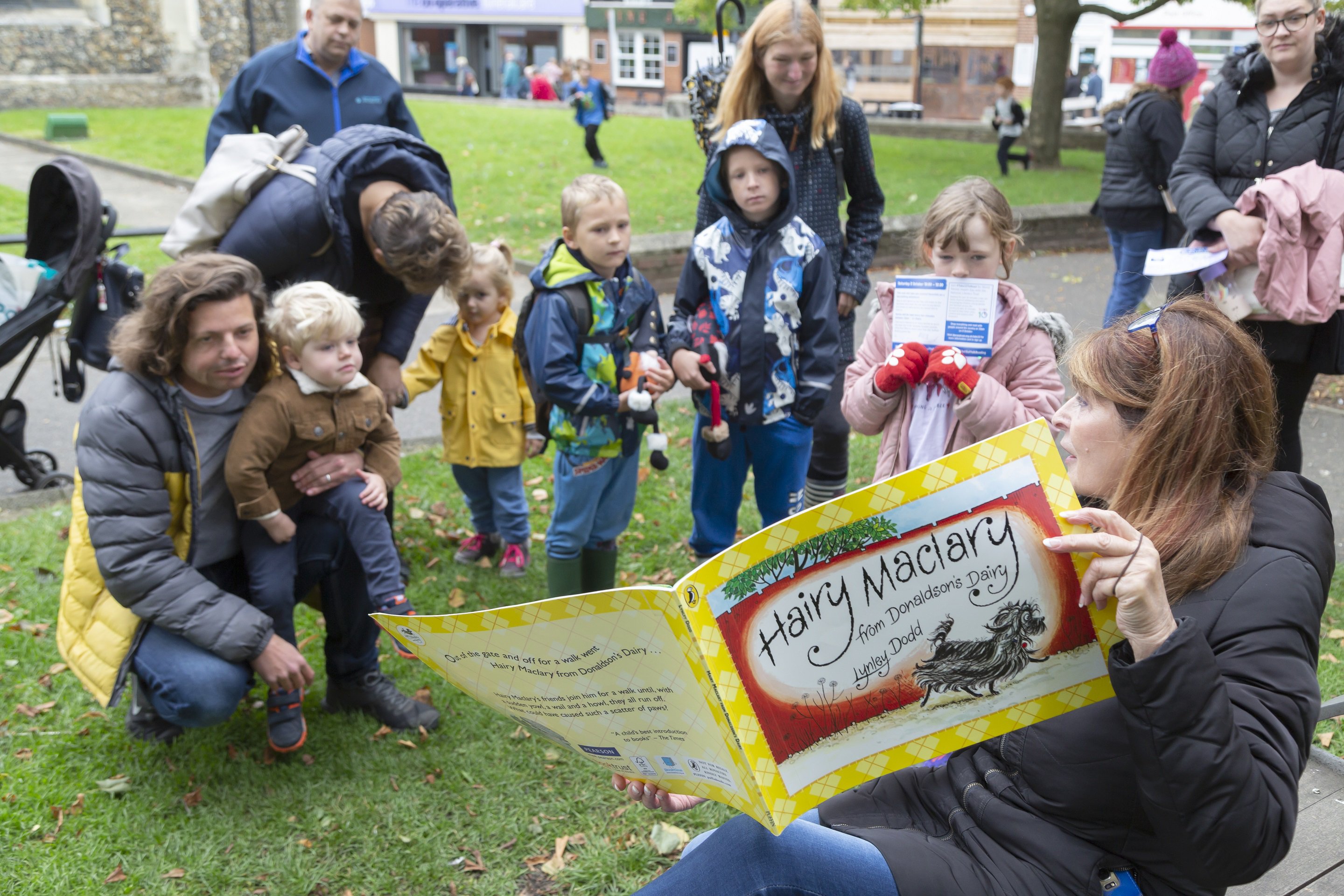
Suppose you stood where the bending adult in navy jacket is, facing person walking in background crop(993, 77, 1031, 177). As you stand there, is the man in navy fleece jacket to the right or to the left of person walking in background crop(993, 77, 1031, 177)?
left

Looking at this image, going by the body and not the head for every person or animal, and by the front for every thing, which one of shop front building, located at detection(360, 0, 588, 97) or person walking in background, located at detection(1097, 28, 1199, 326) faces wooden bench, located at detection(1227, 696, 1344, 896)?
the shop front building

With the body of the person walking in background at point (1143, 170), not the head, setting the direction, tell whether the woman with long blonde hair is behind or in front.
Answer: behind

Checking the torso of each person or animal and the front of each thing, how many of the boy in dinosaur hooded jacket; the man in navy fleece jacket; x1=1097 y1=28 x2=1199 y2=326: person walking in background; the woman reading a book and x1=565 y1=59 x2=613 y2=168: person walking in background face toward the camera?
3

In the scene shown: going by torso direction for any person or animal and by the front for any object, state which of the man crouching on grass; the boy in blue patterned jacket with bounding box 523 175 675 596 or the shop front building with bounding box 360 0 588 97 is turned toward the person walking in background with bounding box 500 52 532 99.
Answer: the shop front building
